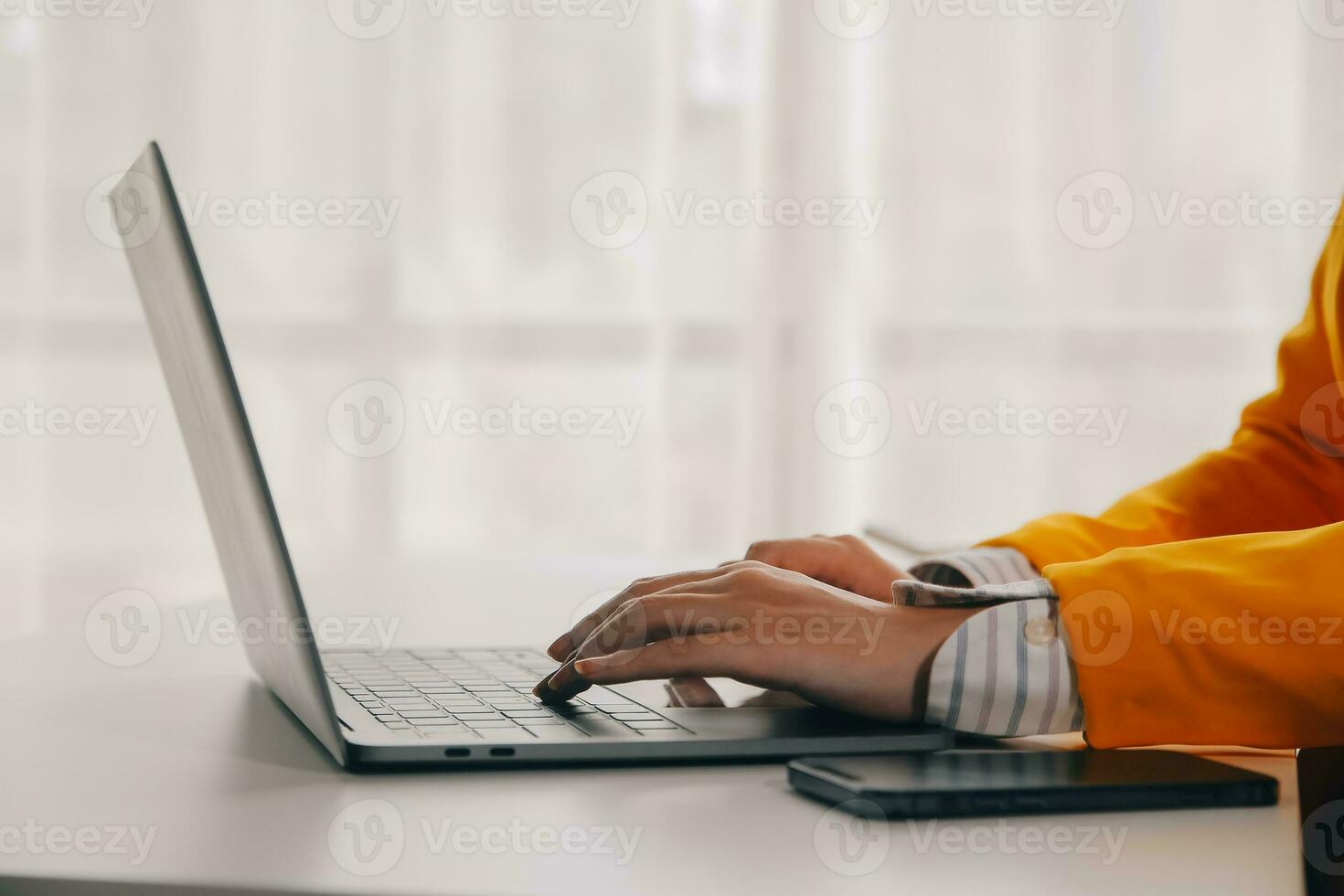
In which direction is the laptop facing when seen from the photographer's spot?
facing to the right of the viewer
